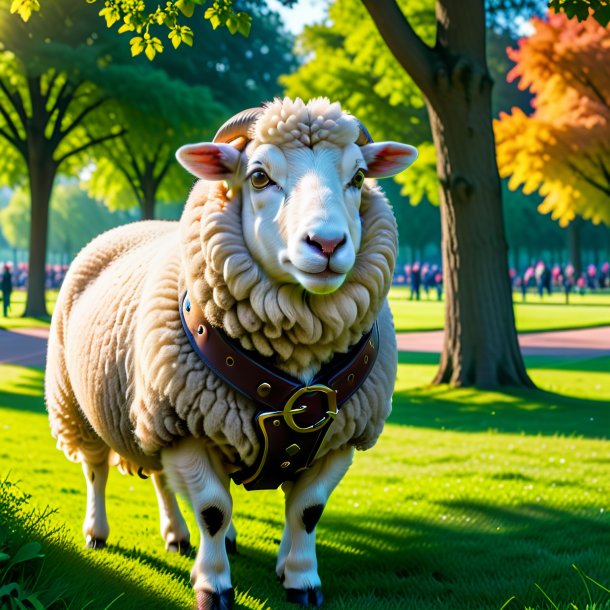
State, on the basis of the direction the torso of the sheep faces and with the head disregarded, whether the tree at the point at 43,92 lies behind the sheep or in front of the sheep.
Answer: behind

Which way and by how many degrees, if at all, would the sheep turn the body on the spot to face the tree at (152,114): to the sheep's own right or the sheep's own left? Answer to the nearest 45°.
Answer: approximately 135° to the sheep's own left

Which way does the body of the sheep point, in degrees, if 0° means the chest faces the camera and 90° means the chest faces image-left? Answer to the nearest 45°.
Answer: approximately 315°

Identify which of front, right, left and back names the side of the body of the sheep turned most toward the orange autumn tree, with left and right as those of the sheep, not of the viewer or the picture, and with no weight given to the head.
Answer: left

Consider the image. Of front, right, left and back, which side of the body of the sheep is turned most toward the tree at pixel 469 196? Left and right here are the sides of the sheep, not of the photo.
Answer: left
